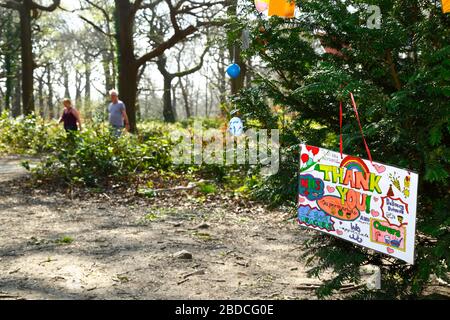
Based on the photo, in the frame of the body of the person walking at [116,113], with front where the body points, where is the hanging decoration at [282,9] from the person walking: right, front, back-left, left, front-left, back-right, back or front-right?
front-left

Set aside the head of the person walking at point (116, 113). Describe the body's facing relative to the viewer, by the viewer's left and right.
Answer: facing the viewer and to the left of the viewer

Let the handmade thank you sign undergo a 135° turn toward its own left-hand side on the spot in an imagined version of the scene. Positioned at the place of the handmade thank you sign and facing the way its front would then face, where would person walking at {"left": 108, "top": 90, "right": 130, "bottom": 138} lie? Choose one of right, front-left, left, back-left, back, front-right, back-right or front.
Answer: back-left

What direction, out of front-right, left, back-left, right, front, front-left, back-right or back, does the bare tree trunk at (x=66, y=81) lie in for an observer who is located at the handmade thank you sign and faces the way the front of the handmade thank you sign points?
right

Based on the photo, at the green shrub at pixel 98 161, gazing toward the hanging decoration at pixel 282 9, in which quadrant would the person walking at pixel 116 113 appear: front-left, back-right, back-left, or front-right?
back-left

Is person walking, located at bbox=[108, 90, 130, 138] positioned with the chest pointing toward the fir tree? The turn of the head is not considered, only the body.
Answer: no

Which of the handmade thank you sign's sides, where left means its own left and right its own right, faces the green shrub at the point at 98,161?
right

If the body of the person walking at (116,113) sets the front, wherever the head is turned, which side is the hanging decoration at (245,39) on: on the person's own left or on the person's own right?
on the person's own left
